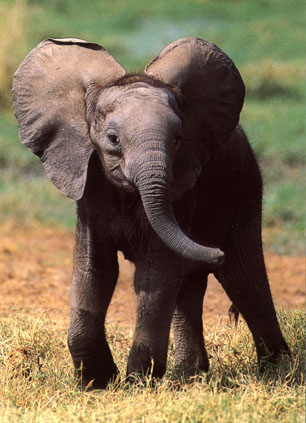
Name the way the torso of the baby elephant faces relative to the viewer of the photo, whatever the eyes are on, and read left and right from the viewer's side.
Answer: facing the viewer and to the left of the viewer
